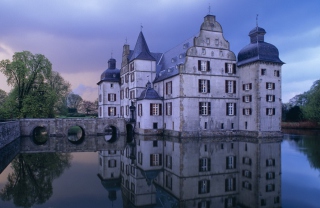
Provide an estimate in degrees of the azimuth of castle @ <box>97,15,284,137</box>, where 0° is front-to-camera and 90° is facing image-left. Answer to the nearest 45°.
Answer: approximately 45°

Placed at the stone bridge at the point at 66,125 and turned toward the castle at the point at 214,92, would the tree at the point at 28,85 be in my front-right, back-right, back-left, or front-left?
back-left

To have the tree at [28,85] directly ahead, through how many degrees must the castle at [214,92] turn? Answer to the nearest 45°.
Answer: approximately 45° to its right

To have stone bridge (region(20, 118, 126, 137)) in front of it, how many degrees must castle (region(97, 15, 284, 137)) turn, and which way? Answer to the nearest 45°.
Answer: approximately 45° to its right
